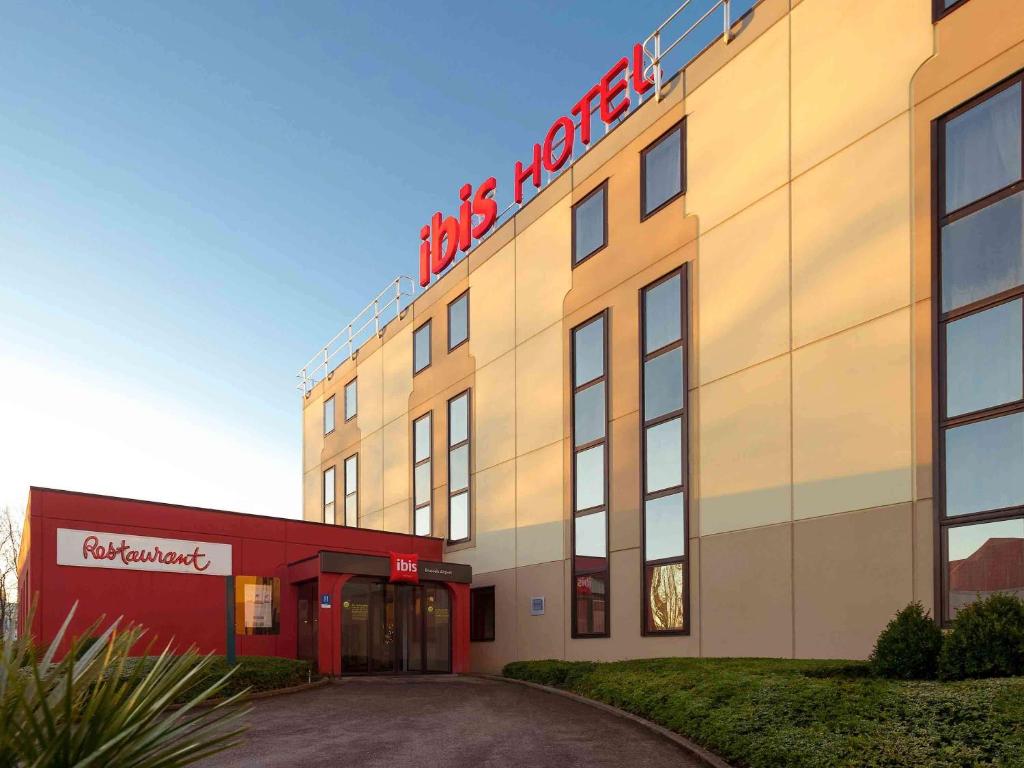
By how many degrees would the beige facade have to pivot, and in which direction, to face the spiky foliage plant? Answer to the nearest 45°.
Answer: approximately 45° to its left

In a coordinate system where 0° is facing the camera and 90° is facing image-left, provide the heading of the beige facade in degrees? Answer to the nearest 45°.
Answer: approximately 45°
